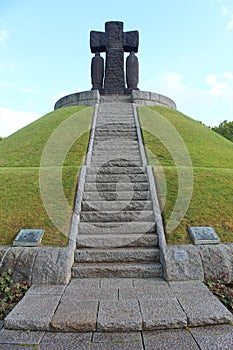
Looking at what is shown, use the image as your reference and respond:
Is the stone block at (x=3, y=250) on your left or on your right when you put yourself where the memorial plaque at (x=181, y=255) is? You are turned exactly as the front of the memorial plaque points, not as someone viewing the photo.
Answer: on your right

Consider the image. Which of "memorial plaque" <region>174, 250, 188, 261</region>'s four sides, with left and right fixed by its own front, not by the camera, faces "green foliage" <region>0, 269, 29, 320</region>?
right

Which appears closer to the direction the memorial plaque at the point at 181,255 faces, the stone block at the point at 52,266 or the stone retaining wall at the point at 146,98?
the stone block

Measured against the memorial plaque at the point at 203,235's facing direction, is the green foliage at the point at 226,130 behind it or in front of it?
behind

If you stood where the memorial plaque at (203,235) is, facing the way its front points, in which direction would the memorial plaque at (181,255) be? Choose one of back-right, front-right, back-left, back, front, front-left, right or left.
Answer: front-right
